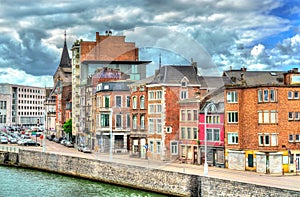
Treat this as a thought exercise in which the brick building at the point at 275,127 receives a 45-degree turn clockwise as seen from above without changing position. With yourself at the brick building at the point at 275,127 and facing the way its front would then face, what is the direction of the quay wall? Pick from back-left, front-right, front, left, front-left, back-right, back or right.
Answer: front

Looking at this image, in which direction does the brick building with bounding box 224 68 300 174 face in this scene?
toward the camera
